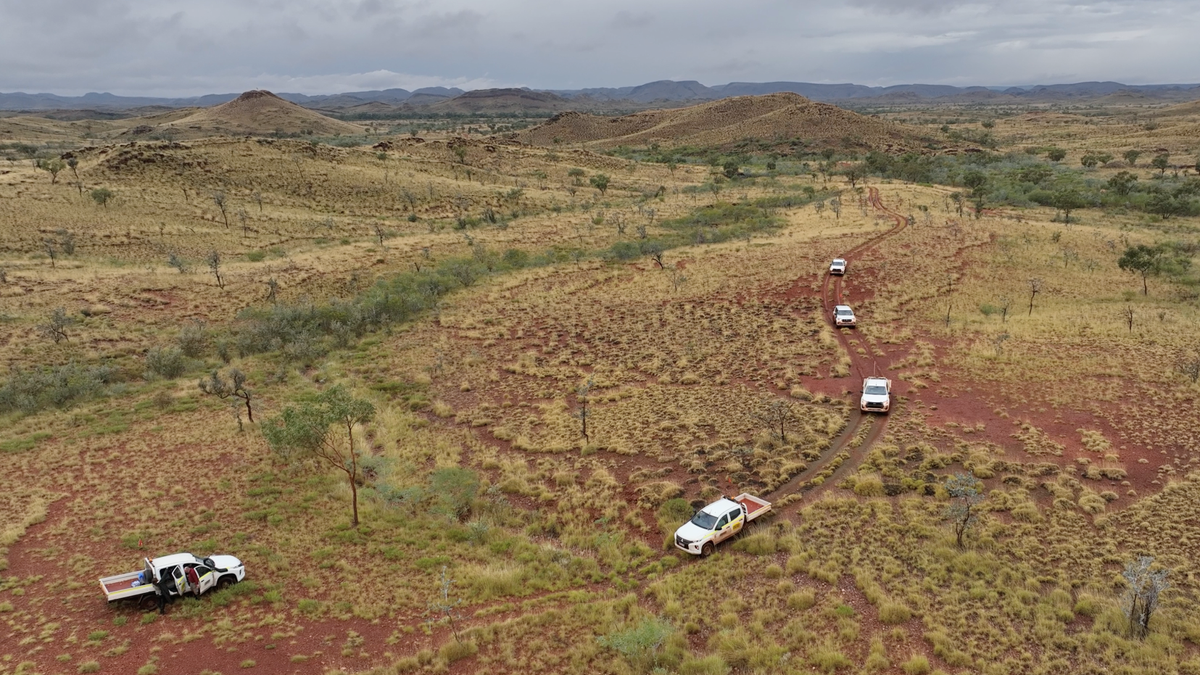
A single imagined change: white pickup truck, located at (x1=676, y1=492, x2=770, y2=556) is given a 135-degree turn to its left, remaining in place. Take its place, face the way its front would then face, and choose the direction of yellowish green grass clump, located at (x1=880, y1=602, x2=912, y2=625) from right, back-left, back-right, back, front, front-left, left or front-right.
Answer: front-right

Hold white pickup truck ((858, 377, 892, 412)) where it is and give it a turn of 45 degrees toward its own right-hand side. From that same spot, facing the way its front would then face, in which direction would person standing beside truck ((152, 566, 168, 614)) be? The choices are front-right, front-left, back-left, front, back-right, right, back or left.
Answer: front

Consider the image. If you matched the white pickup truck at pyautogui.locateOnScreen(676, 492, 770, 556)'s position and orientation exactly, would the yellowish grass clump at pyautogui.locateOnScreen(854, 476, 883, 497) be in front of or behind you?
behind

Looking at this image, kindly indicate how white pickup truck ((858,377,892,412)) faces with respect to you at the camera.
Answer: facing the viewer

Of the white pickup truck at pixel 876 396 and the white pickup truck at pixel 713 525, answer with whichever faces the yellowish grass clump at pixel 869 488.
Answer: the white pickup truck at pixel 876 396

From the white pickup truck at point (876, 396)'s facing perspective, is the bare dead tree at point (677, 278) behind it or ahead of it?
behind

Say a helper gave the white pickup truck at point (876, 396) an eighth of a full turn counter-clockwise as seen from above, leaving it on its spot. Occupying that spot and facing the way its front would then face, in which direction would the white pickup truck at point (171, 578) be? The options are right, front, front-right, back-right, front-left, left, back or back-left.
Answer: right

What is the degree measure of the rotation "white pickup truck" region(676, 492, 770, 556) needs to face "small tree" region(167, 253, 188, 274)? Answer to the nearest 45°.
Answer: approximately 90° to its right

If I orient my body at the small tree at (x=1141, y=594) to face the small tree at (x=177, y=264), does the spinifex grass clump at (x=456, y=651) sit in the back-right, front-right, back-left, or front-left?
front-left

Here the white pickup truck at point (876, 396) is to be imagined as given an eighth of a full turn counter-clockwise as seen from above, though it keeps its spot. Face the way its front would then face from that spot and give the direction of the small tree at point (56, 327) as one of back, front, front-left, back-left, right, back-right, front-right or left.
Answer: back-right

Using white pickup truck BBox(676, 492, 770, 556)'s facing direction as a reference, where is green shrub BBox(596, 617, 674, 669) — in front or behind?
in front

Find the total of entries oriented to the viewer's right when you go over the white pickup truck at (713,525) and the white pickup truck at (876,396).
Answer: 0

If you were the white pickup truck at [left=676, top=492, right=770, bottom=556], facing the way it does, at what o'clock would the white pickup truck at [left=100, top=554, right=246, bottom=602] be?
the white pickup truck at [left=100, top=554, right=246, bottom=602] is roughly at 1 o'clock from the white pickup truck at [left=676, top=492, right=770, bottom=556].

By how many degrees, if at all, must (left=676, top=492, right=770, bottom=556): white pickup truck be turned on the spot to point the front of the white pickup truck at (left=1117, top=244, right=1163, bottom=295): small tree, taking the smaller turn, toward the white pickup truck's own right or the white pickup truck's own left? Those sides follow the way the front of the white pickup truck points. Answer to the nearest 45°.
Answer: approximately 180°

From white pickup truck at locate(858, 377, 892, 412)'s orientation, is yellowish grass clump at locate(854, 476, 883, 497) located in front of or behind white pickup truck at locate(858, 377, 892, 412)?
in front

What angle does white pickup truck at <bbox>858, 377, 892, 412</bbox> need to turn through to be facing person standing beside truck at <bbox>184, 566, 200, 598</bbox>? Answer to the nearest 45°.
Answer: approximately 45° to its right

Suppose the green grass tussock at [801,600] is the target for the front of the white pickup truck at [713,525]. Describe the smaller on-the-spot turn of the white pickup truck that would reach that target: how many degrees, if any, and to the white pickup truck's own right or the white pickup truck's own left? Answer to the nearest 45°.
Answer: approximately 90° to the white pickup truck's own left
